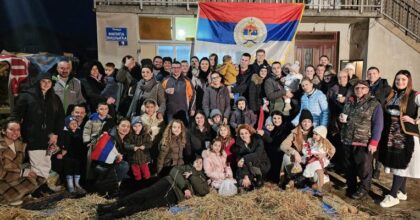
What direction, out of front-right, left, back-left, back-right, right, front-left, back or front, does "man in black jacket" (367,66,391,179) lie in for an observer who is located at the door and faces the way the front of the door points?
front

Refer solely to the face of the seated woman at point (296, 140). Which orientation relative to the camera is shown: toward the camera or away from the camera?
toward the camera

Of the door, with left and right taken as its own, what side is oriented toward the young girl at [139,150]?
front

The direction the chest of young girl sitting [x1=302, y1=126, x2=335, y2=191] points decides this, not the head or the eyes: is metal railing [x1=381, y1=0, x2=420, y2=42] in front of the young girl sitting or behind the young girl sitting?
behind

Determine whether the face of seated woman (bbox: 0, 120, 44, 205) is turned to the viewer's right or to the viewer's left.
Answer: to the viewer's right

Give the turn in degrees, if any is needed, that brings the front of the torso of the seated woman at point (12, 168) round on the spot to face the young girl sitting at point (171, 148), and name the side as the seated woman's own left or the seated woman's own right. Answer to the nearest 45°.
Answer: approximately 45° to the seated woman's own left

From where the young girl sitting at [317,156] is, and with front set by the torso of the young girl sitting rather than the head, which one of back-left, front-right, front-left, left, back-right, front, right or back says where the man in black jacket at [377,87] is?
back

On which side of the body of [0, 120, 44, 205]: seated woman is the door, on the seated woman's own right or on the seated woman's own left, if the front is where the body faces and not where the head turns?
on the seated woman's own left

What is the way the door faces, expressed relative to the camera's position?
facing the viewer

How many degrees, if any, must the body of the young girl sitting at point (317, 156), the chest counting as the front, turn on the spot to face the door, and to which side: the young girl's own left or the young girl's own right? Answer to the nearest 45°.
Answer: approximately 135° to the young girl's own right

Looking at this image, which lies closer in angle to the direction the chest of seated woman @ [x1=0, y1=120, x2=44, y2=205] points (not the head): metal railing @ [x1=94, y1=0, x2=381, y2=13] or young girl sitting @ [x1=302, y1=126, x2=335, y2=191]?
the young girl sitting

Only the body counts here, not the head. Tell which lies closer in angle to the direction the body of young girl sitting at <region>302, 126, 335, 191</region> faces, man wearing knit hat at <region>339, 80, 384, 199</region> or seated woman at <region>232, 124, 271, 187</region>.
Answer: the seated woman

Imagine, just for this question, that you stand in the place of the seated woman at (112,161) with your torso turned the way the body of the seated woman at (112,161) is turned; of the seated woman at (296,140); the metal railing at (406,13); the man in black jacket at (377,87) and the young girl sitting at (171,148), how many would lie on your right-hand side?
0

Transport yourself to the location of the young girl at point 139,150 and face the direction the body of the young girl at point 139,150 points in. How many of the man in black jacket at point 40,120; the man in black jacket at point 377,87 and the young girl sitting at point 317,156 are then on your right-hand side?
1

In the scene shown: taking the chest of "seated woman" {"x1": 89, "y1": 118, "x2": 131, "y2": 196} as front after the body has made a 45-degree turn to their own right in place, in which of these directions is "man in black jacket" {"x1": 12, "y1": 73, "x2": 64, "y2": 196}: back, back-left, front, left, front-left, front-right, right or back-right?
right
